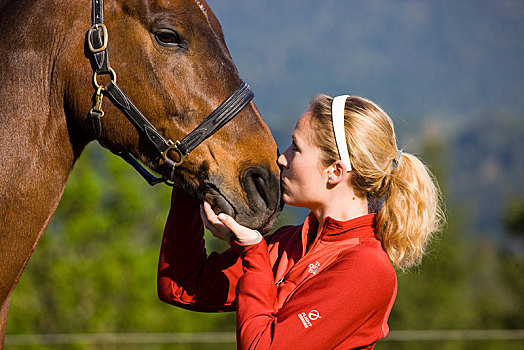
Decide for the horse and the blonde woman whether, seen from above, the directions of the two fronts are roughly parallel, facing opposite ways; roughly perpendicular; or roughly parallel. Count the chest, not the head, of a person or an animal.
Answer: roughly parallel, facing opposite ways

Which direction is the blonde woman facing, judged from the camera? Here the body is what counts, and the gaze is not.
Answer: to the viewer's left

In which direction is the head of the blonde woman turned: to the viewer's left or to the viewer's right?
to the viewer's left

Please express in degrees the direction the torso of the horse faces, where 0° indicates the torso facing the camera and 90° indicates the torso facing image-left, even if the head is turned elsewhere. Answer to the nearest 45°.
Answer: approximately 270°

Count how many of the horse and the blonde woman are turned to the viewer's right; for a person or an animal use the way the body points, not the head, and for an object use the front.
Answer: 1
